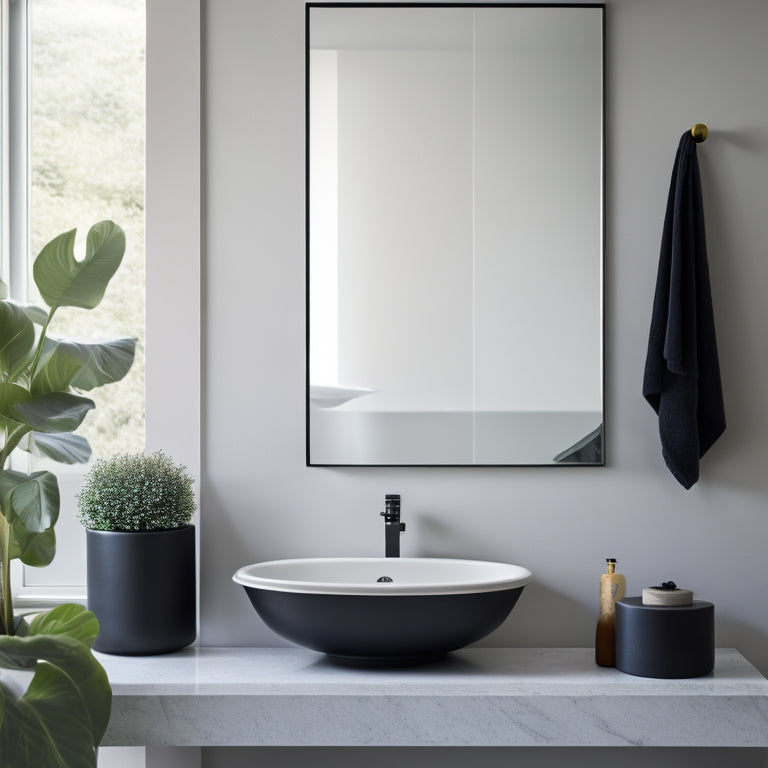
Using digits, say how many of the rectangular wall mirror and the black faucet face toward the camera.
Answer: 2

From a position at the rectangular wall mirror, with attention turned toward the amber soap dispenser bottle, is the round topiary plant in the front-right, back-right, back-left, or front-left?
back-right

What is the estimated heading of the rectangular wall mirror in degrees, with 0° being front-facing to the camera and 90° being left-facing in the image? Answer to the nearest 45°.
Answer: approximately 0°

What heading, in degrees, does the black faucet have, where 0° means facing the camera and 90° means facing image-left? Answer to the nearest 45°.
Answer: approximately 0°

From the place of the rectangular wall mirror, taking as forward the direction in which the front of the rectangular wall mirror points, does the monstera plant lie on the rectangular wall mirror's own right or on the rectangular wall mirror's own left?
on the rectangular wall mirror's own right
